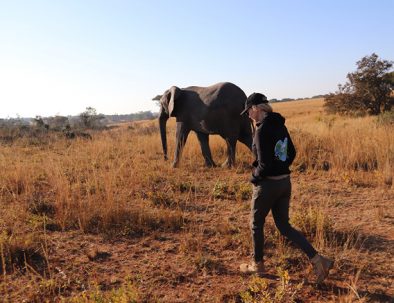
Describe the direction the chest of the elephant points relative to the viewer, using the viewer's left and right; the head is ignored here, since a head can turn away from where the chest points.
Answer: facing to the left of the viewer

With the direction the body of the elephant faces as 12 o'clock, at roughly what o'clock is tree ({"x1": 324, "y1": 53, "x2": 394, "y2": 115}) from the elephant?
The tree is roughly at 4 o'clock from the elephant.
